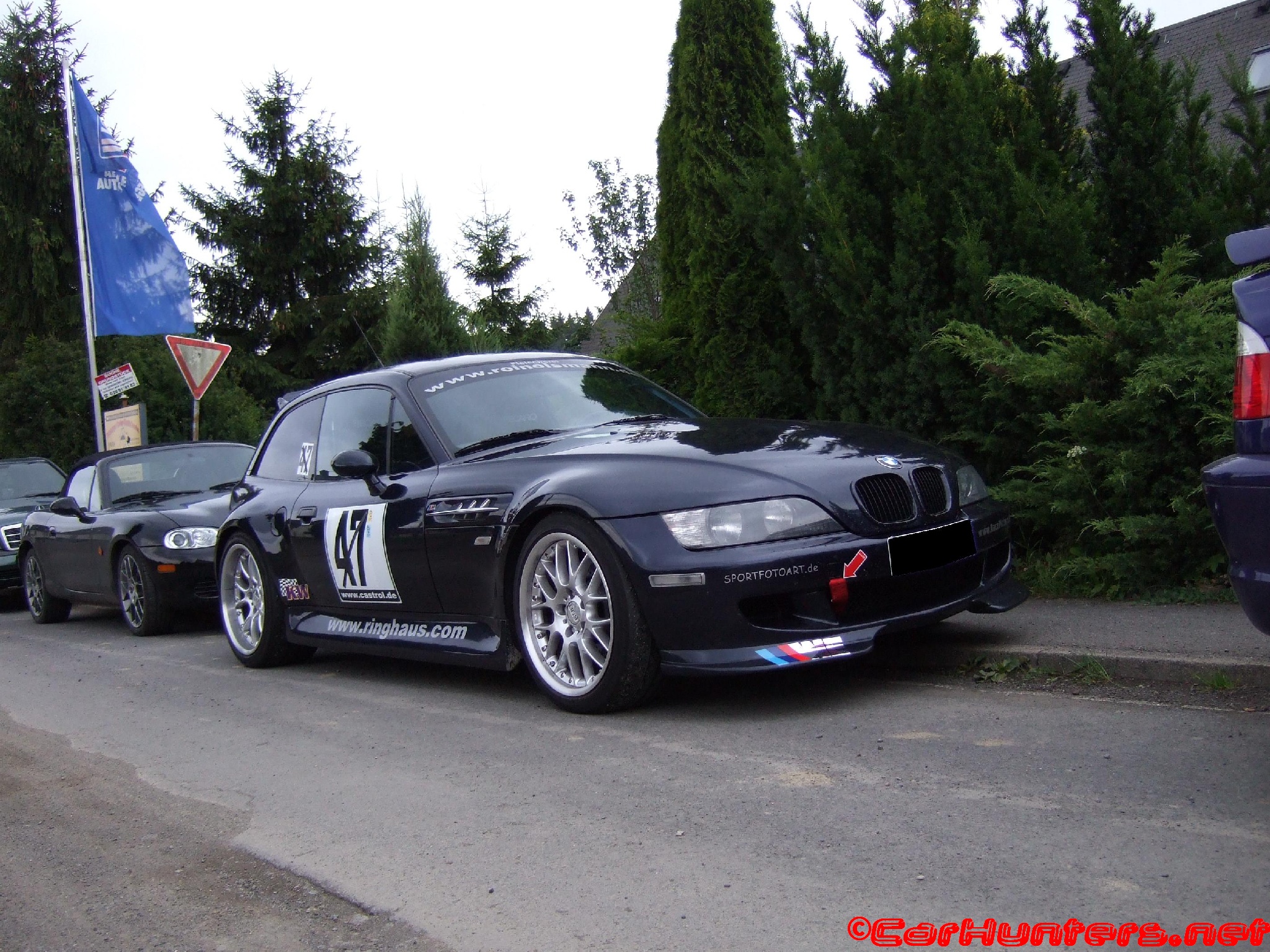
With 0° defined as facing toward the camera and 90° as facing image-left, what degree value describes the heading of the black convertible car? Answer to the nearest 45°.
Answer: approximately 315°

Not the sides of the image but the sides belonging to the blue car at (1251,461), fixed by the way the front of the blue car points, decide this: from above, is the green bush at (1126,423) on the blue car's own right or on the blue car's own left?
on the blue car's own left

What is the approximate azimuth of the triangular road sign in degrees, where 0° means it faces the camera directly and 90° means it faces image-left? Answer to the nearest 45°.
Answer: approximately 0°

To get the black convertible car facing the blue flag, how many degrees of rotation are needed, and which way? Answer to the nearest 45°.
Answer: approximately 135° to its left

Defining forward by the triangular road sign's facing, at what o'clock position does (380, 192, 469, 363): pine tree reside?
The pine tree is roughly at 7 o'clock from the triangular road sign.

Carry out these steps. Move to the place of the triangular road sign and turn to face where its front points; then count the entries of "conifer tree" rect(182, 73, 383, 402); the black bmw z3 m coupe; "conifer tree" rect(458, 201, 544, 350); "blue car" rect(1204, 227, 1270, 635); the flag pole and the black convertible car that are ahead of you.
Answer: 3
